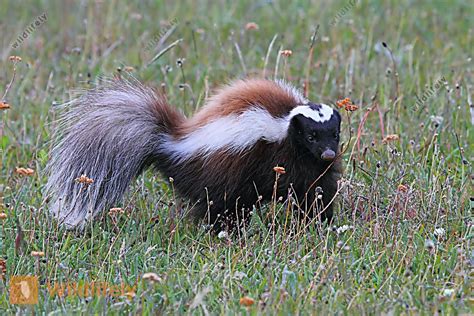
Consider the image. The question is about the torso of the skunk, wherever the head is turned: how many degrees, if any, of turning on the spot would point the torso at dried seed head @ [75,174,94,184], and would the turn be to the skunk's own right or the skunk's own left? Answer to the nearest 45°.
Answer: approximately 135° to the skunk's own right

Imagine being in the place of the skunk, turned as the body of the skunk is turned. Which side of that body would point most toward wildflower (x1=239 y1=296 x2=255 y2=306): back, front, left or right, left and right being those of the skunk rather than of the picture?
right

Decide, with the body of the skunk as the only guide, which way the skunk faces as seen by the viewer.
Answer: to the viewer's right

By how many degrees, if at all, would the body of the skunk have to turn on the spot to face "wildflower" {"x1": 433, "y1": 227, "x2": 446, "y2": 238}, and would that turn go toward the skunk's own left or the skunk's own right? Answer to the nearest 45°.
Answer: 0° — it already faces it

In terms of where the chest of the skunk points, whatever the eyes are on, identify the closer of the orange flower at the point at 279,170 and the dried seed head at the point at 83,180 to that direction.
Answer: the orange flower

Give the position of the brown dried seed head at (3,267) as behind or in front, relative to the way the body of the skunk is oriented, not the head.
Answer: behind

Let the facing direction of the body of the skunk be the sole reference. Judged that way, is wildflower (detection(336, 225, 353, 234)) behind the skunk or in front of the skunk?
in front

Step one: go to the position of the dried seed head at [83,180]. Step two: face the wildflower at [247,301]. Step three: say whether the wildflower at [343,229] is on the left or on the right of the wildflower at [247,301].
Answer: left

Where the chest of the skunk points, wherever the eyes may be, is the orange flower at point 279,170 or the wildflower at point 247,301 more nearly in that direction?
the orange flower
